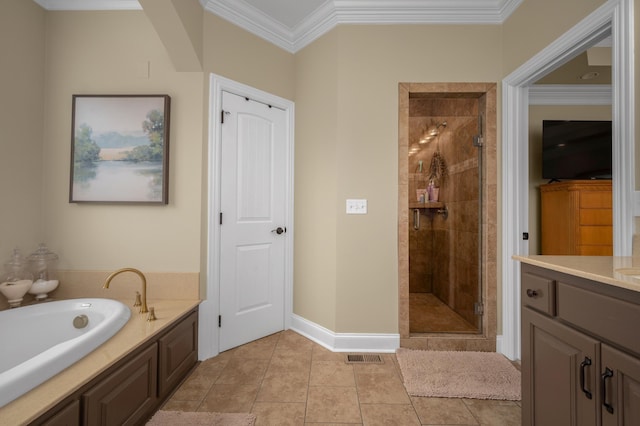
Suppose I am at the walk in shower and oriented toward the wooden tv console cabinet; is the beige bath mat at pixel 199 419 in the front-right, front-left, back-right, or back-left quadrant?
back-right

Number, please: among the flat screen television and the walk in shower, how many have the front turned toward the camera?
2

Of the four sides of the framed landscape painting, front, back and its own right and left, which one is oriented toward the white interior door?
left

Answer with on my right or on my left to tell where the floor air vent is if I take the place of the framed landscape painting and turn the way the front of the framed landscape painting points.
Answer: on my left

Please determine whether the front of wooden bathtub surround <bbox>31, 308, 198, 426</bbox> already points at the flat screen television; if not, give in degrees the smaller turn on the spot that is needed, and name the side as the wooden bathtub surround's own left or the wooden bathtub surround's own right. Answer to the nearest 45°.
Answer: approximately 45° to the wooden bathtub surround's own left

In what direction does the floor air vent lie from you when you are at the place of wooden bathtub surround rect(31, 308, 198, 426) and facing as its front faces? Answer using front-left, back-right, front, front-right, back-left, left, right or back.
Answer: front-left

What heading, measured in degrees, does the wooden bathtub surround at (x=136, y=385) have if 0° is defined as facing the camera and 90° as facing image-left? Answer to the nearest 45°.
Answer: approximately 315°

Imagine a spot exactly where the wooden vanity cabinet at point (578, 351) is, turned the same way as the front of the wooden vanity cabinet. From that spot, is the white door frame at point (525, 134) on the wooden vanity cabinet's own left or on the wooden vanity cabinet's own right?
on the wooden vanity cabinet's own right

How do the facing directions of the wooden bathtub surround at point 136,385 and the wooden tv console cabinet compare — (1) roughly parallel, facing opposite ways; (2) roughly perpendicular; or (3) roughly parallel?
roughly perpendicular

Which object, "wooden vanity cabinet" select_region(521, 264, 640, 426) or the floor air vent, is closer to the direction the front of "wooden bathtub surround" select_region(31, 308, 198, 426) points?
the wooden vanity cabinet
